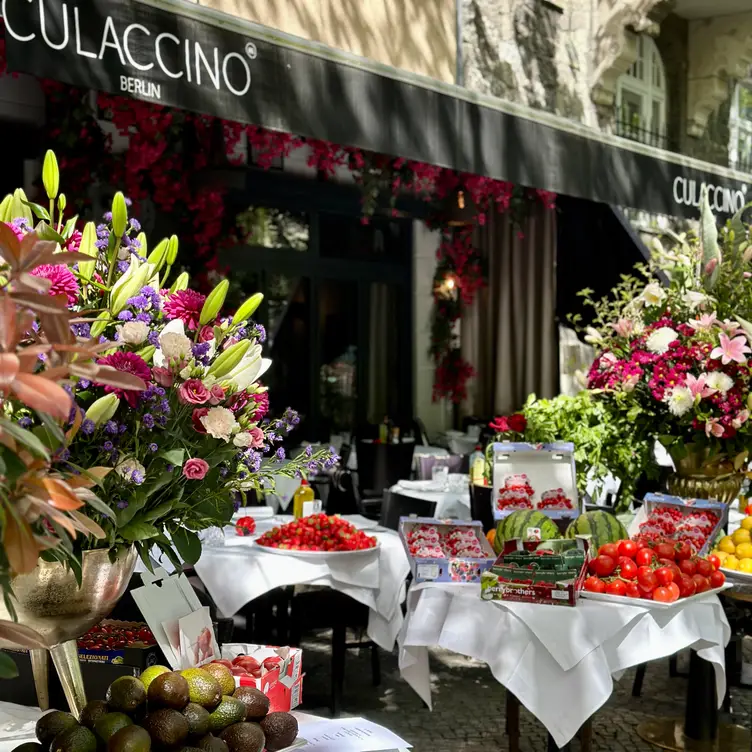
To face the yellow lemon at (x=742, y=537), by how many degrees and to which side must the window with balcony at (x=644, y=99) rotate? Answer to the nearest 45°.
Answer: approximately 45° to its right

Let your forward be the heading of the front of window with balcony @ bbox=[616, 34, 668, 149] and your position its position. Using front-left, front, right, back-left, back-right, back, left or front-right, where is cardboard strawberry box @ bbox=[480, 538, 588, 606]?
front-right

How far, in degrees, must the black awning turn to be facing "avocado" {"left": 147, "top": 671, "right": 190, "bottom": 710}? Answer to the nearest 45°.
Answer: approximately 45° to its right

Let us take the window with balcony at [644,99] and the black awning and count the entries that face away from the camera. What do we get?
0

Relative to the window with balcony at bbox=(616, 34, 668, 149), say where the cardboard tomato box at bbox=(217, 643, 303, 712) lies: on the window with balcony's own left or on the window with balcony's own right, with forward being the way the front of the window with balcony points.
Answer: on the window with balcony's own right

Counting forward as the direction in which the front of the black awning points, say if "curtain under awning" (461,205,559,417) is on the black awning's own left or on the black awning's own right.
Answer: on the black awning's own left

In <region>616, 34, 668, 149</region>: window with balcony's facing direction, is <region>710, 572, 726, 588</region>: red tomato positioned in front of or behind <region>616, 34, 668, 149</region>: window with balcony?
in front

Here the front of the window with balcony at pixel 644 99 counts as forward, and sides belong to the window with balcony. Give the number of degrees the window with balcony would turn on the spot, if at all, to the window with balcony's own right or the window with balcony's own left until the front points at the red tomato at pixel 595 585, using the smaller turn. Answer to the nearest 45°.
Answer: approximately 45° to the window with balcony's own right

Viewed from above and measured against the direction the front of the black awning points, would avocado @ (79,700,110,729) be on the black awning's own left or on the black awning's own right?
on the black awning's own right
